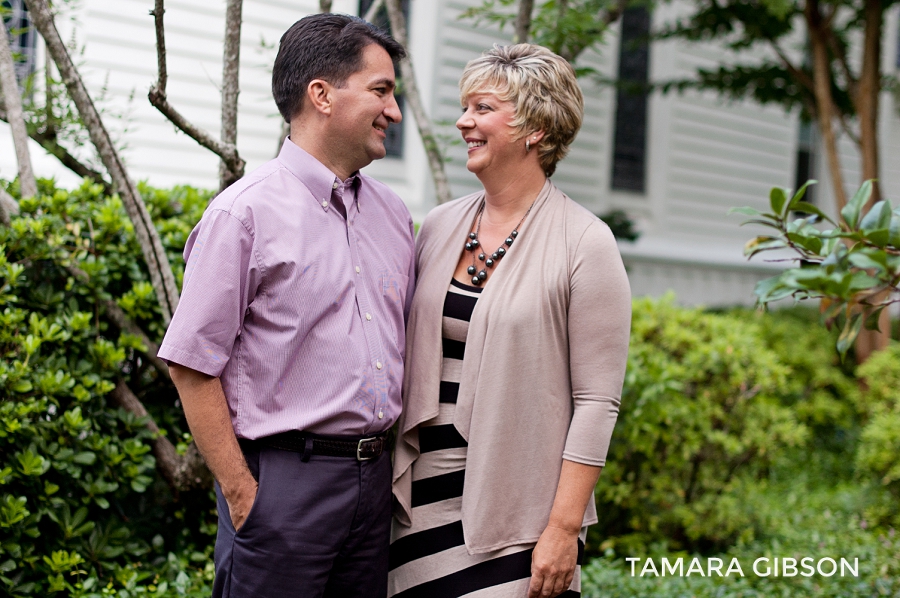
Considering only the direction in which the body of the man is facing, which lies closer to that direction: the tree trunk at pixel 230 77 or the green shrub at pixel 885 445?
the green shrub

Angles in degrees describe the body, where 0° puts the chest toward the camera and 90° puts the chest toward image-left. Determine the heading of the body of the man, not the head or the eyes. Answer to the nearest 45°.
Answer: approximately 315°

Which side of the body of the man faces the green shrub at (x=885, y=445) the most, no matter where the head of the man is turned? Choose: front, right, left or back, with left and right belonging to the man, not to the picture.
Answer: left

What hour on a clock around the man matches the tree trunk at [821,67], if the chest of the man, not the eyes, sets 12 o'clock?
The tree trunk is roughly at 9 o'clock from the man.

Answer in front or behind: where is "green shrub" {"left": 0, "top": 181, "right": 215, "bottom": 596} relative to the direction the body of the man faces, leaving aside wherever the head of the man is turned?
behind

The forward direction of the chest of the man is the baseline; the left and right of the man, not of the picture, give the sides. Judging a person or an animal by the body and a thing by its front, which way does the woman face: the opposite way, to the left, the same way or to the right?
to the right

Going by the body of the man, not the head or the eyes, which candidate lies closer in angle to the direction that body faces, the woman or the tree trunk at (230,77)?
the woman

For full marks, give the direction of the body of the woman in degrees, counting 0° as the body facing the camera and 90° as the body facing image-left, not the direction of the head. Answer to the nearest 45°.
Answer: approximately 45°

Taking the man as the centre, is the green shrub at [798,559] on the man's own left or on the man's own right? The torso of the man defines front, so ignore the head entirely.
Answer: on the man's own left

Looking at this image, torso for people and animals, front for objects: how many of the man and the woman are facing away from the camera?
0

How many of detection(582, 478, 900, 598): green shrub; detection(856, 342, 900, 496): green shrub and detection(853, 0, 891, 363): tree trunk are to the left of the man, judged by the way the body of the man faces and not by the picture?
3

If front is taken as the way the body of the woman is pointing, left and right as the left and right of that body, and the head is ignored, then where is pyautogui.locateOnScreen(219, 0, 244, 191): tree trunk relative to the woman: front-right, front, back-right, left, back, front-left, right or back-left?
right
